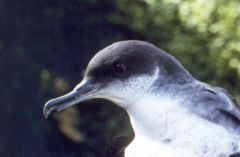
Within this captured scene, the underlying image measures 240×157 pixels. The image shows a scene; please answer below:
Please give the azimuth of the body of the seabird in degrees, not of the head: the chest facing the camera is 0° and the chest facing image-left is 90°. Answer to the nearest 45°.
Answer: approximately 90°
